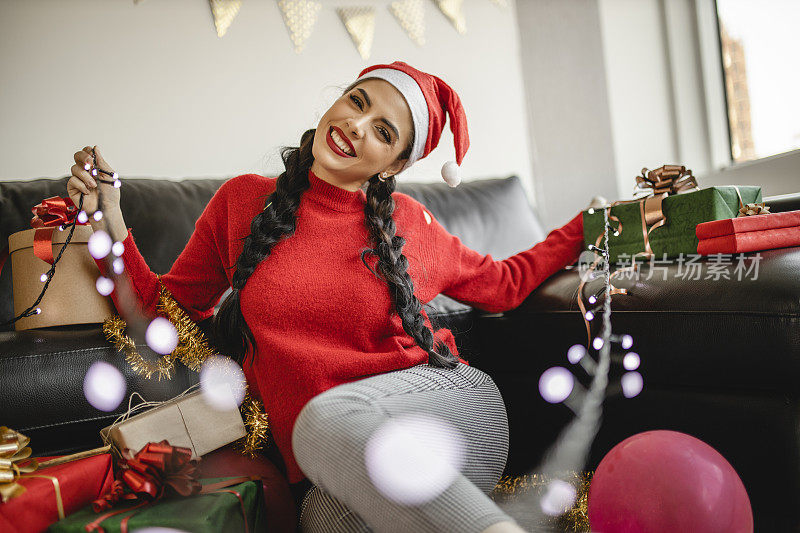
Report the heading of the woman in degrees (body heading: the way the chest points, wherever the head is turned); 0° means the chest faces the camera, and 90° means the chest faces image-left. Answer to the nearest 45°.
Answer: approximately 0°

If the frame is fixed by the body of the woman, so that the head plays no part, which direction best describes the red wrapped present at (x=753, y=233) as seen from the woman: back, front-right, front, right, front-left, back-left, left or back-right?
left

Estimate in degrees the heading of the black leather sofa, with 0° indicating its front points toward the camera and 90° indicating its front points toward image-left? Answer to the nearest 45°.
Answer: approximately 0°
